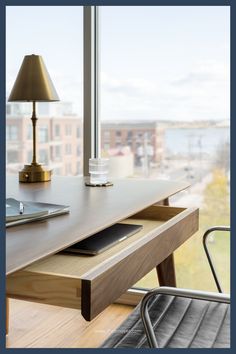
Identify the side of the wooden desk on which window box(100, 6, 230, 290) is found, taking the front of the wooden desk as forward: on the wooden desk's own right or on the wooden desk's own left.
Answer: on the wooden desk's own left

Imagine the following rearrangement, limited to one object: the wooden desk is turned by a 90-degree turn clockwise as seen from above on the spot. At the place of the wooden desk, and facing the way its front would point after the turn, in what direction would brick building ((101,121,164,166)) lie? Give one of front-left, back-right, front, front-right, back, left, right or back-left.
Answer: back-right

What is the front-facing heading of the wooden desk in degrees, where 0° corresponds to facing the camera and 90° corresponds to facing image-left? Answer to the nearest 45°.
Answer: approximately 315°

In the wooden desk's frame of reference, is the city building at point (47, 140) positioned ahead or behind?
behind
